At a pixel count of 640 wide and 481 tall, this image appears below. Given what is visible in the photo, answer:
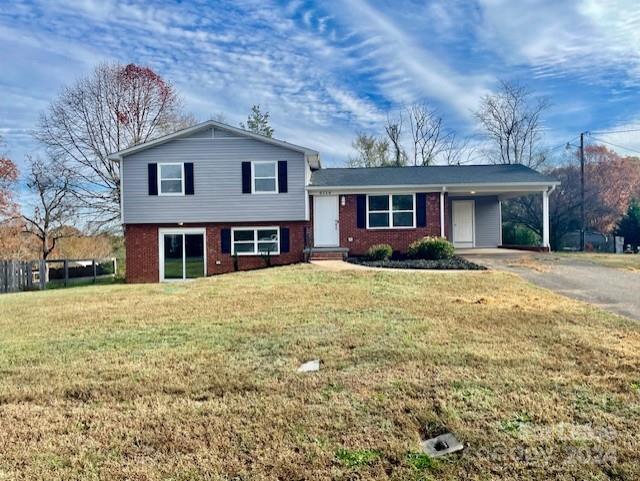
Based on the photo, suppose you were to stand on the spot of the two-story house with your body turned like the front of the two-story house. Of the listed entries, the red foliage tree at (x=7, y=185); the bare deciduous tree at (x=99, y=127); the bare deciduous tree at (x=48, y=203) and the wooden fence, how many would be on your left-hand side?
0

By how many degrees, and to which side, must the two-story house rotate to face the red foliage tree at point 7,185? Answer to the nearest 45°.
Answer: approximately 135° to its right

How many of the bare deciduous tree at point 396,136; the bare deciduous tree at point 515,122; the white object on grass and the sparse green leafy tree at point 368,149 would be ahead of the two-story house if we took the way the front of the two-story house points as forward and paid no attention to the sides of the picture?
1

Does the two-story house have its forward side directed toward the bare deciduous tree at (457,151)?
no

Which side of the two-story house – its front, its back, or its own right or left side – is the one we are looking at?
front

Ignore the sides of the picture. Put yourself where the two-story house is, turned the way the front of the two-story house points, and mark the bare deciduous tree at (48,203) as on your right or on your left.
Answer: on your right

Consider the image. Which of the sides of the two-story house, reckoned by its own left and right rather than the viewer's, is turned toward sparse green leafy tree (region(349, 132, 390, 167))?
back

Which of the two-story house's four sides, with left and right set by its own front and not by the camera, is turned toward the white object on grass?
front

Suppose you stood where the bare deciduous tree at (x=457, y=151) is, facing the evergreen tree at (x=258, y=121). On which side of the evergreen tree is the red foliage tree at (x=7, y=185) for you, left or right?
left

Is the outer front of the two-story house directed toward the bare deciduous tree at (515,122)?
no

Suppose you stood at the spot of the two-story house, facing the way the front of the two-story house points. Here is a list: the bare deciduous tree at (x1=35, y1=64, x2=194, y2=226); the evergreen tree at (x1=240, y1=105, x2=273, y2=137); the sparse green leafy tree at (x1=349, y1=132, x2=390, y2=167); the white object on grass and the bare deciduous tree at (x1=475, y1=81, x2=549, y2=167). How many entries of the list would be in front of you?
1

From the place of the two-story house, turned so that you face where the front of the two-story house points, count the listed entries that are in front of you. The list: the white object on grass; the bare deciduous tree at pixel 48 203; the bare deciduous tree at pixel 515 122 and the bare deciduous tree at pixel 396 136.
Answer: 1

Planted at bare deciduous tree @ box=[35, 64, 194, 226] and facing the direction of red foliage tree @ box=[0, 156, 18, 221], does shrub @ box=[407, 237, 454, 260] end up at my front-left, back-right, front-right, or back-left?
back-left

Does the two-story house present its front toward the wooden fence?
no

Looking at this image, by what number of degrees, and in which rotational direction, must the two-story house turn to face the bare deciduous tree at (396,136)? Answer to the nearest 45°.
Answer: approximately 135° to its left

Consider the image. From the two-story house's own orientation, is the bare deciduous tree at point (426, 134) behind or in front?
behind

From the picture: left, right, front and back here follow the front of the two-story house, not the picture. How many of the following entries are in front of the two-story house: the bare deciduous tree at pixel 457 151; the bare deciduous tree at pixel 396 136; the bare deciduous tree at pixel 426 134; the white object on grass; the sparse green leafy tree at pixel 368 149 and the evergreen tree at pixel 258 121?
1
